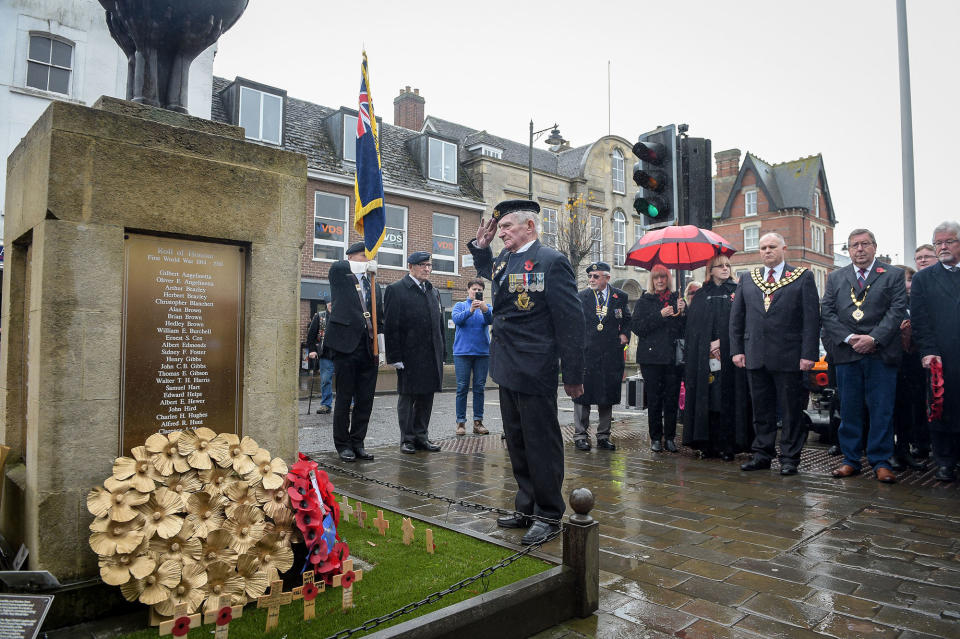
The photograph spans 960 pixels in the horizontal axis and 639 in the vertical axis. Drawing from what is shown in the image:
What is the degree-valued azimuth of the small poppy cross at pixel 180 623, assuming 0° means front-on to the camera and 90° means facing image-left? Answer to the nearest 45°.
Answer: approximately 0°

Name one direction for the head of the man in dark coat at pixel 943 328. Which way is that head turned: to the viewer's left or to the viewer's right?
to the viewer's left

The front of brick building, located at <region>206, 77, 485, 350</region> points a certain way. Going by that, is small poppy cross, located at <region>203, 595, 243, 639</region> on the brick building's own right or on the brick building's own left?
on the brick building's own right

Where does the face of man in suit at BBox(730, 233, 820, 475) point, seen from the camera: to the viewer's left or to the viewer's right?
to the viewer's left

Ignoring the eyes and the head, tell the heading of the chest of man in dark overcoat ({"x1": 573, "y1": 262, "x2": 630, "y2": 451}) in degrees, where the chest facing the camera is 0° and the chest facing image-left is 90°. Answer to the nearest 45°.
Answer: approximately 0°

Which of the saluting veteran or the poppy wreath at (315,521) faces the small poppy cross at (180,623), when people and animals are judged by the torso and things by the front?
the saluting veteran

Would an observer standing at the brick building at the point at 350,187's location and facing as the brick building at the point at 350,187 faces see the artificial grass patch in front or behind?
in front

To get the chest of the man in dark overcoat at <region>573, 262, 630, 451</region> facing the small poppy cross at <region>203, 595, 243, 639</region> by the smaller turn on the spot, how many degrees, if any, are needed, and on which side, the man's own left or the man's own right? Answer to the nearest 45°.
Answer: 0° — they already face it

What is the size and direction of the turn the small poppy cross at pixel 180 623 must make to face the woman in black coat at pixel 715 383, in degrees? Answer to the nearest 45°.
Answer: approximately 135° to its left

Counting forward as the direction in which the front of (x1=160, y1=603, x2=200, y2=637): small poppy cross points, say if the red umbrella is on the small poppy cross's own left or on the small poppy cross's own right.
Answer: on the small poppy cross's own left

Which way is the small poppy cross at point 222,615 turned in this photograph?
toward the camera

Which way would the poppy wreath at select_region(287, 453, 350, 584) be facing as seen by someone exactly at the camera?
facing the viewer and to the right of the viewer

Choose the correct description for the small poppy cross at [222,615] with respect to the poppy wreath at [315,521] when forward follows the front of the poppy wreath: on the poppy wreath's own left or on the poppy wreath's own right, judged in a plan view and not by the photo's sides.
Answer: on the poppy wreath's own right

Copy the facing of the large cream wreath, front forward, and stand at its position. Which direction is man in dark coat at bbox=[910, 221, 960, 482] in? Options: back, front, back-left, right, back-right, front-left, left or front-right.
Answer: left

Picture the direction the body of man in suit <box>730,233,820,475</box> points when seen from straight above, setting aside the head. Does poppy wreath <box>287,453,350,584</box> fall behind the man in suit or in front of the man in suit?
in front

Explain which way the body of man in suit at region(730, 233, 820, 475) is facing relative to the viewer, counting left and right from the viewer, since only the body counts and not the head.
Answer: facing the viewer and to the left of the viewer
